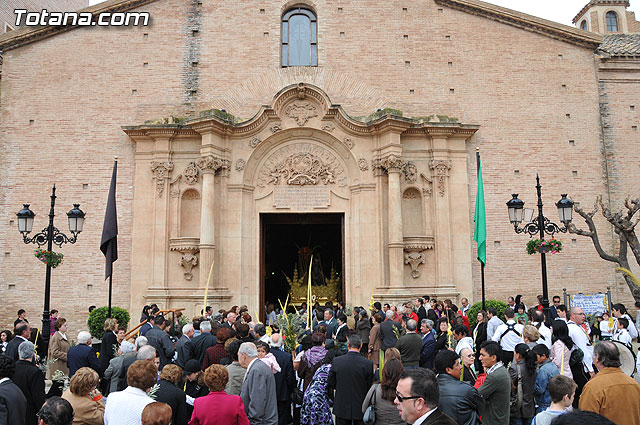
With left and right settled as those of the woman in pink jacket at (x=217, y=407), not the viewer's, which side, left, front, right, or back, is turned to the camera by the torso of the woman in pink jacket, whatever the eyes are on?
back

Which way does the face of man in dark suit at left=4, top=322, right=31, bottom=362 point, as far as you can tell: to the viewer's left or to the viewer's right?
to the viewer's right

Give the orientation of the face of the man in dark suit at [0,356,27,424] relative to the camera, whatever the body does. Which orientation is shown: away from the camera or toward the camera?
away from the camera

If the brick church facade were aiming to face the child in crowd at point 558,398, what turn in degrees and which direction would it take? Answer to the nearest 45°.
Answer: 0° — it already faces them

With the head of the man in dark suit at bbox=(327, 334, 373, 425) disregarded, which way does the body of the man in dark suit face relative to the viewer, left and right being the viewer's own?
facing away from the viewer

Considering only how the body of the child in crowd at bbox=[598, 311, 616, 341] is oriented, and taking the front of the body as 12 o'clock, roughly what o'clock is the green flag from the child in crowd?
The green flag is roughly at 4 o'clock from the child in crowd.
